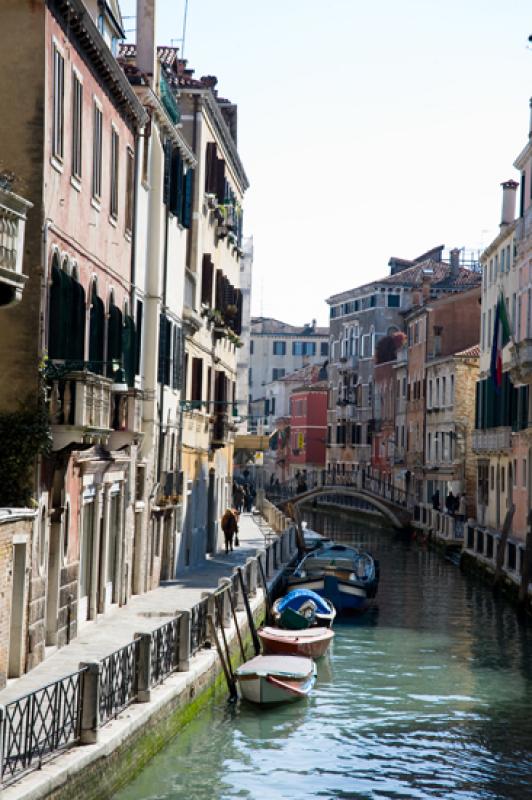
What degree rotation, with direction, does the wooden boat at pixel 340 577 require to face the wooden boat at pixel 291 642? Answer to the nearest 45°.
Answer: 0° — it already faces it

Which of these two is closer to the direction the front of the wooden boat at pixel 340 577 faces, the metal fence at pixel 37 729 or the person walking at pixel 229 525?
the metal fence

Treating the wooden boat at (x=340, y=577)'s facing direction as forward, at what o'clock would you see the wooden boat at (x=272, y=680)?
the wooden boat at (x=272, y=680) is roughly at 12 o'clock from the wooden boat at (x=340, y=577).

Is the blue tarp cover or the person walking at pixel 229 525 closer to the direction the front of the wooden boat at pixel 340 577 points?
the blue tarp cover

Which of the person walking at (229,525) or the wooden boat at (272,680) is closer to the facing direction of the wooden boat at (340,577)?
the wooden boat

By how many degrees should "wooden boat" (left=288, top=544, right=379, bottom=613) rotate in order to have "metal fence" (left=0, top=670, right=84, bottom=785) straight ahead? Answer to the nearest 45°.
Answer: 0° — it already faces it

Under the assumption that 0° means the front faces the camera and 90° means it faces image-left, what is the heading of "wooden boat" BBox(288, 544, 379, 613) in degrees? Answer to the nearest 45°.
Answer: approximately 0°
